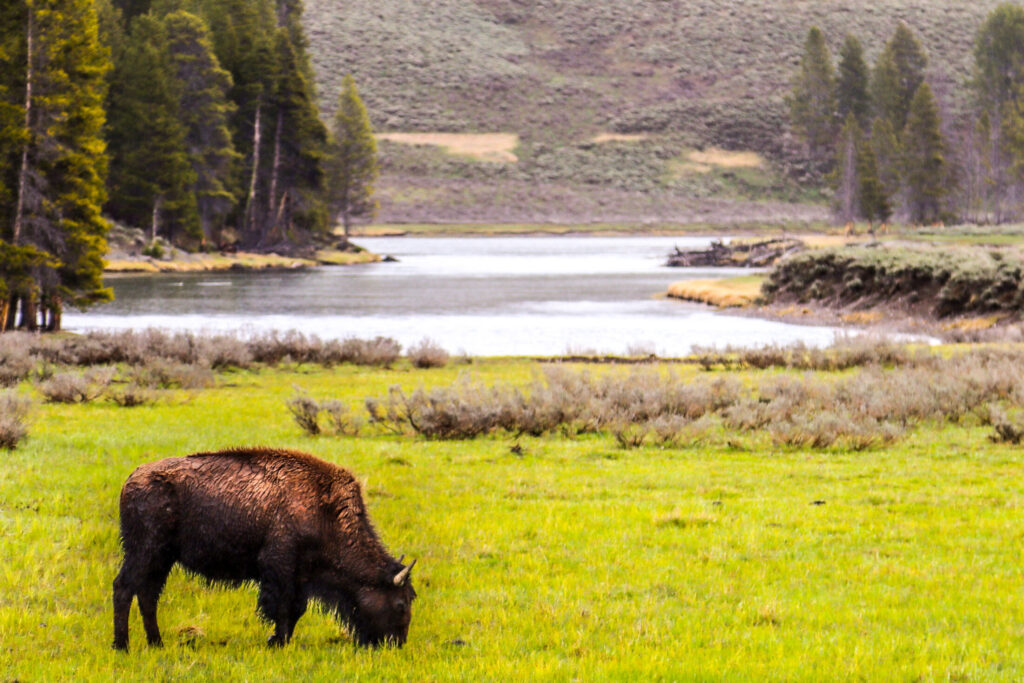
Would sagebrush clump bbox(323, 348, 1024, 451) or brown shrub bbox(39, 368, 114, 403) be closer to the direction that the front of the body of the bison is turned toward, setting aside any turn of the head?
the sagebrush clump

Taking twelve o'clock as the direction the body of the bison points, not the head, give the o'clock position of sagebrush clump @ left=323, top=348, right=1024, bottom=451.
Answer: The sagebrush clump is roughly at 10 o'clock from the bison.

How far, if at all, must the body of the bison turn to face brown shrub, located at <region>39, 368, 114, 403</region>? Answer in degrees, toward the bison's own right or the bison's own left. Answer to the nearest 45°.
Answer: approximately 90° to the bison's own left

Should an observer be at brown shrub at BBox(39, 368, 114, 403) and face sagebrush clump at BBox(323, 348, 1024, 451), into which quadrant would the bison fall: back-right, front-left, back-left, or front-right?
front-right

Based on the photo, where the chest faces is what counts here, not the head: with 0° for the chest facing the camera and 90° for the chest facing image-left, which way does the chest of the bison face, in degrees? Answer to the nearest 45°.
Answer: approximately 270°

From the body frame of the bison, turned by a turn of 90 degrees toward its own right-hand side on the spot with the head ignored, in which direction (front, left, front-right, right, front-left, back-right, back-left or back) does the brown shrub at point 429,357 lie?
back

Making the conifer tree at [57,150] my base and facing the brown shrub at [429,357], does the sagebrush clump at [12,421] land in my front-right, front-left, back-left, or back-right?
front-right

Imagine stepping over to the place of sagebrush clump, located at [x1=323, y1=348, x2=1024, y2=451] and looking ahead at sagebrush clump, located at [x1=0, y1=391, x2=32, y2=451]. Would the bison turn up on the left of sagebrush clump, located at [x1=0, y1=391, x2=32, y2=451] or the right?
left

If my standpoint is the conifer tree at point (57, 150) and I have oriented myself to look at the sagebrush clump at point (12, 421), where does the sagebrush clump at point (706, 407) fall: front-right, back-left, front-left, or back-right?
front-left

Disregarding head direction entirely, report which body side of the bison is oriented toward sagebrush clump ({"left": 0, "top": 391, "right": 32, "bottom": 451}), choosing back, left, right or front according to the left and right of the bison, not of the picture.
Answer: left

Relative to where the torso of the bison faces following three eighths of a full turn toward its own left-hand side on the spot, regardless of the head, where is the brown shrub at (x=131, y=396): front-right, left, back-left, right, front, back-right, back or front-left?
front-right

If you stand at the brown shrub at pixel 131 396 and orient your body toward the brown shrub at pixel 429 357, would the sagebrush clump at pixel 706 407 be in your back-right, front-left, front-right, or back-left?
front-right
